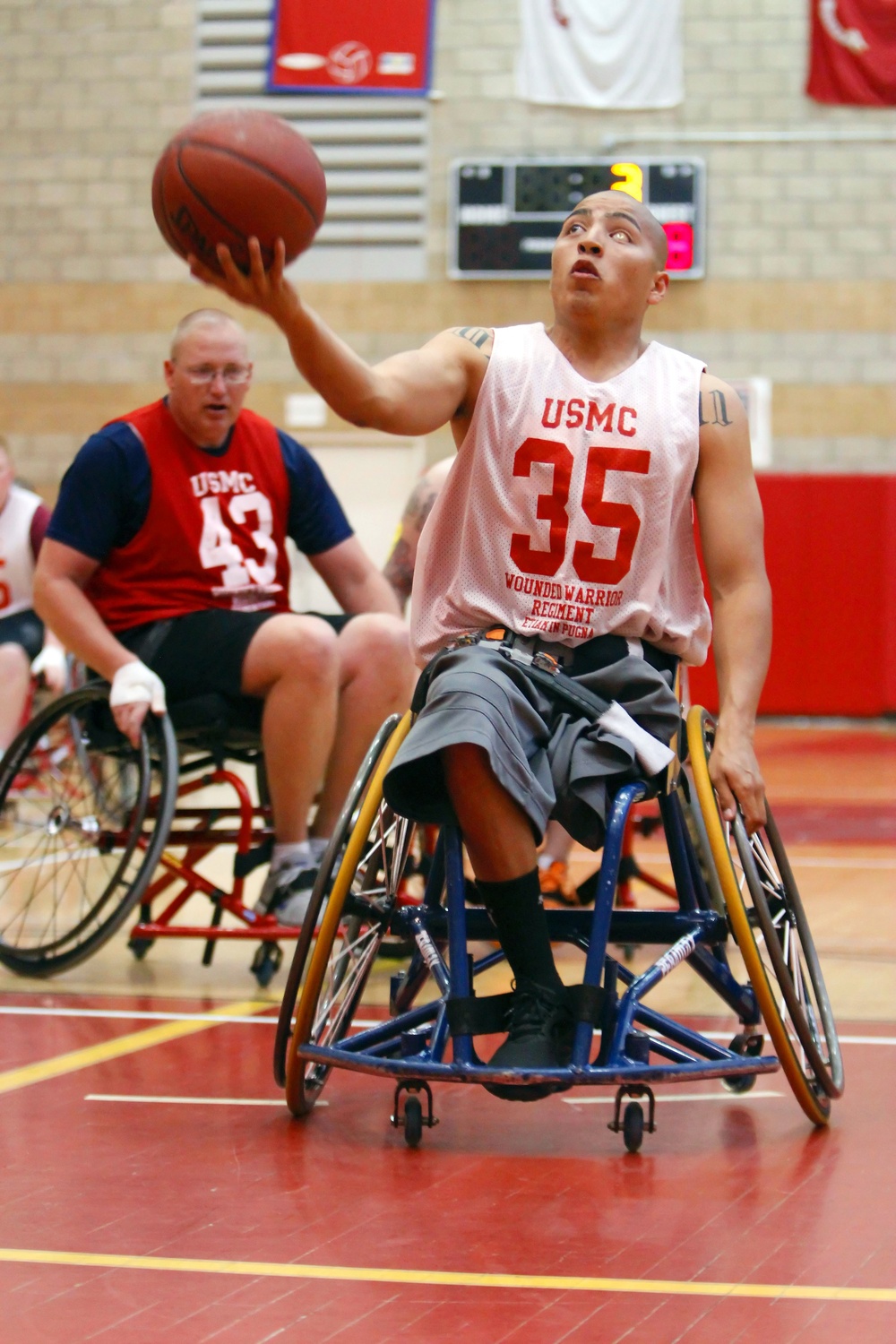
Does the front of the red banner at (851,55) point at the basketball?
yes

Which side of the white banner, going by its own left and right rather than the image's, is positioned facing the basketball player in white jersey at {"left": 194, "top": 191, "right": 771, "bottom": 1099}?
front

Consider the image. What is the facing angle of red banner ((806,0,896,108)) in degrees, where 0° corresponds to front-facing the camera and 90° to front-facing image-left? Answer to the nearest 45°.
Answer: approximately 0°

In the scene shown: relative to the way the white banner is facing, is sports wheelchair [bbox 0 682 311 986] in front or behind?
in front

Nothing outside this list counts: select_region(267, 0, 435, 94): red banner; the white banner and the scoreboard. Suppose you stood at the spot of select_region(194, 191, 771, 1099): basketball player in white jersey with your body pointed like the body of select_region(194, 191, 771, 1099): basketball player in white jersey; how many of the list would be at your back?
3

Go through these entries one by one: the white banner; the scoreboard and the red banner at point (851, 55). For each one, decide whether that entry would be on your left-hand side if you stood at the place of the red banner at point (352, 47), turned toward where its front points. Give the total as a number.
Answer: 3

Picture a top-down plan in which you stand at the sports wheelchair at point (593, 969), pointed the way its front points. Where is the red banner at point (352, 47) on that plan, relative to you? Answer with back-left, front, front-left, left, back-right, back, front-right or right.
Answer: back

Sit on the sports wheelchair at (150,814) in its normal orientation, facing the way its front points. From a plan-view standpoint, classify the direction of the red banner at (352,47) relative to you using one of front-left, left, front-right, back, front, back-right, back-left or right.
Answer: back-left

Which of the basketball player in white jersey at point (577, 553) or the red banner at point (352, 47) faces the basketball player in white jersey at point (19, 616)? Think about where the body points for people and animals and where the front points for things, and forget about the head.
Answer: the red banner

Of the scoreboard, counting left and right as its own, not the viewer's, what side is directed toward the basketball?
front

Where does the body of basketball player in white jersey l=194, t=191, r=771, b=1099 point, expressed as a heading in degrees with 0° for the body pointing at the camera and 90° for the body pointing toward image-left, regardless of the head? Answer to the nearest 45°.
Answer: approximately 0°

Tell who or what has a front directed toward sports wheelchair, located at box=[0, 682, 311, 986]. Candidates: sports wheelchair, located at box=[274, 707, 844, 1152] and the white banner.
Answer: the white banner
